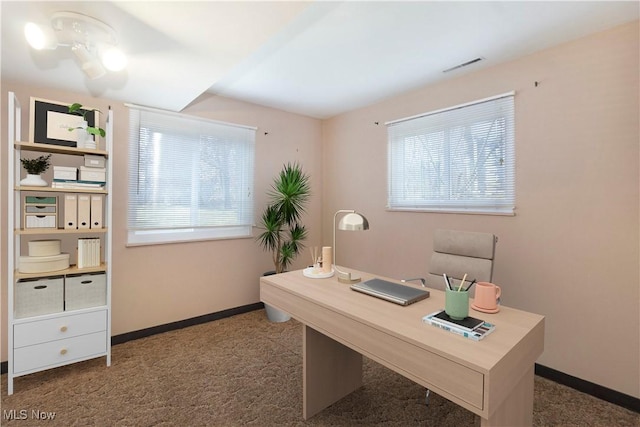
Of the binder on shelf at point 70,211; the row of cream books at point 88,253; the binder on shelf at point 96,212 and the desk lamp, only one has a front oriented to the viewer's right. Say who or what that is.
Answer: the desk lamp

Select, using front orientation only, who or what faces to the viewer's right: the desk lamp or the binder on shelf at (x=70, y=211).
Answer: the desk lamp

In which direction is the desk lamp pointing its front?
to the viewer's right

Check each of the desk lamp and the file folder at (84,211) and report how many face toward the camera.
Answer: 1

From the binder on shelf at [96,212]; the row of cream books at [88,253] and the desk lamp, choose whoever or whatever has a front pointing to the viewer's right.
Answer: the desk lamp

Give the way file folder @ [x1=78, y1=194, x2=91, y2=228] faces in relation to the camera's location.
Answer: facing the viewer

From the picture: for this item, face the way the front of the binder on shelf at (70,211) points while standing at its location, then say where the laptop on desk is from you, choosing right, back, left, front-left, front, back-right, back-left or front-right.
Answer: front-left

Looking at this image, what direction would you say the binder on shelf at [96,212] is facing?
toward the camera
